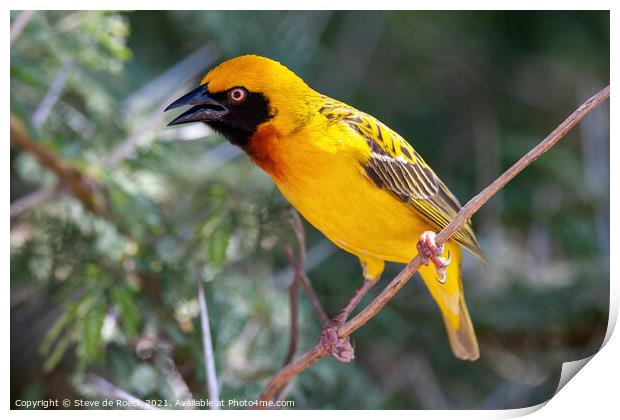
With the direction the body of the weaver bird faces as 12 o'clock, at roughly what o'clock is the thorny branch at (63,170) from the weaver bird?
The thorny branch is roughly at 1 o'clock from the weaver bird.

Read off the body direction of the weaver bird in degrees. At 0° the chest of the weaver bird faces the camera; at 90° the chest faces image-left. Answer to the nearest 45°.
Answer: approximately 90°

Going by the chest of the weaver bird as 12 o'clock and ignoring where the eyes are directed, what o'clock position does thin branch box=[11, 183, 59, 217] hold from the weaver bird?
The thin branch is roughly at 1 o'clock from the weaver bird.
